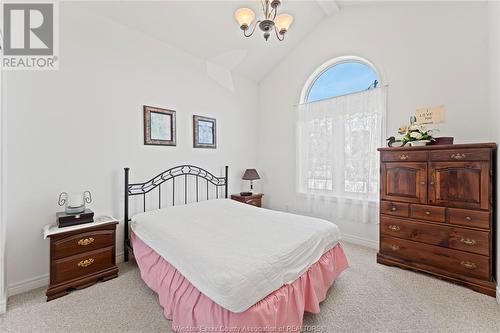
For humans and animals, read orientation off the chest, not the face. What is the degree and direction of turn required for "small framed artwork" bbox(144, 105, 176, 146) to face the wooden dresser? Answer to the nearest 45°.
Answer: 0° — it already faces it

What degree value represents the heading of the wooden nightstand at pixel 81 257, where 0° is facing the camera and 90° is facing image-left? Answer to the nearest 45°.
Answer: approximately 315°

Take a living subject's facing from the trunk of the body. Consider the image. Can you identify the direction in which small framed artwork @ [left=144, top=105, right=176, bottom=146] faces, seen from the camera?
facing the viewer and to the right of the viewer

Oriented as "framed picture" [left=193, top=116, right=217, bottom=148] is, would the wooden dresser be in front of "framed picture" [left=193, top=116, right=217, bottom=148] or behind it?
in front

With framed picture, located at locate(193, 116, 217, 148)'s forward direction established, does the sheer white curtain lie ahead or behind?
ahead

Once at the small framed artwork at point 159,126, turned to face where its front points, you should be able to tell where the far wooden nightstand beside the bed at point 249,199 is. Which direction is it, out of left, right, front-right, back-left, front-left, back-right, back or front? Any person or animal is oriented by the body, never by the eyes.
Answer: front-left

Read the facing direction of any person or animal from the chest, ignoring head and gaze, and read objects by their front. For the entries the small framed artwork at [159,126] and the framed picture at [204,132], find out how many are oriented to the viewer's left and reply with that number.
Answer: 0

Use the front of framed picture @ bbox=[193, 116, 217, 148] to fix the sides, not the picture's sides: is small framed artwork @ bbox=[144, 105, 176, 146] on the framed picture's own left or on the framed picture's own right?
on the framed picture's own right
